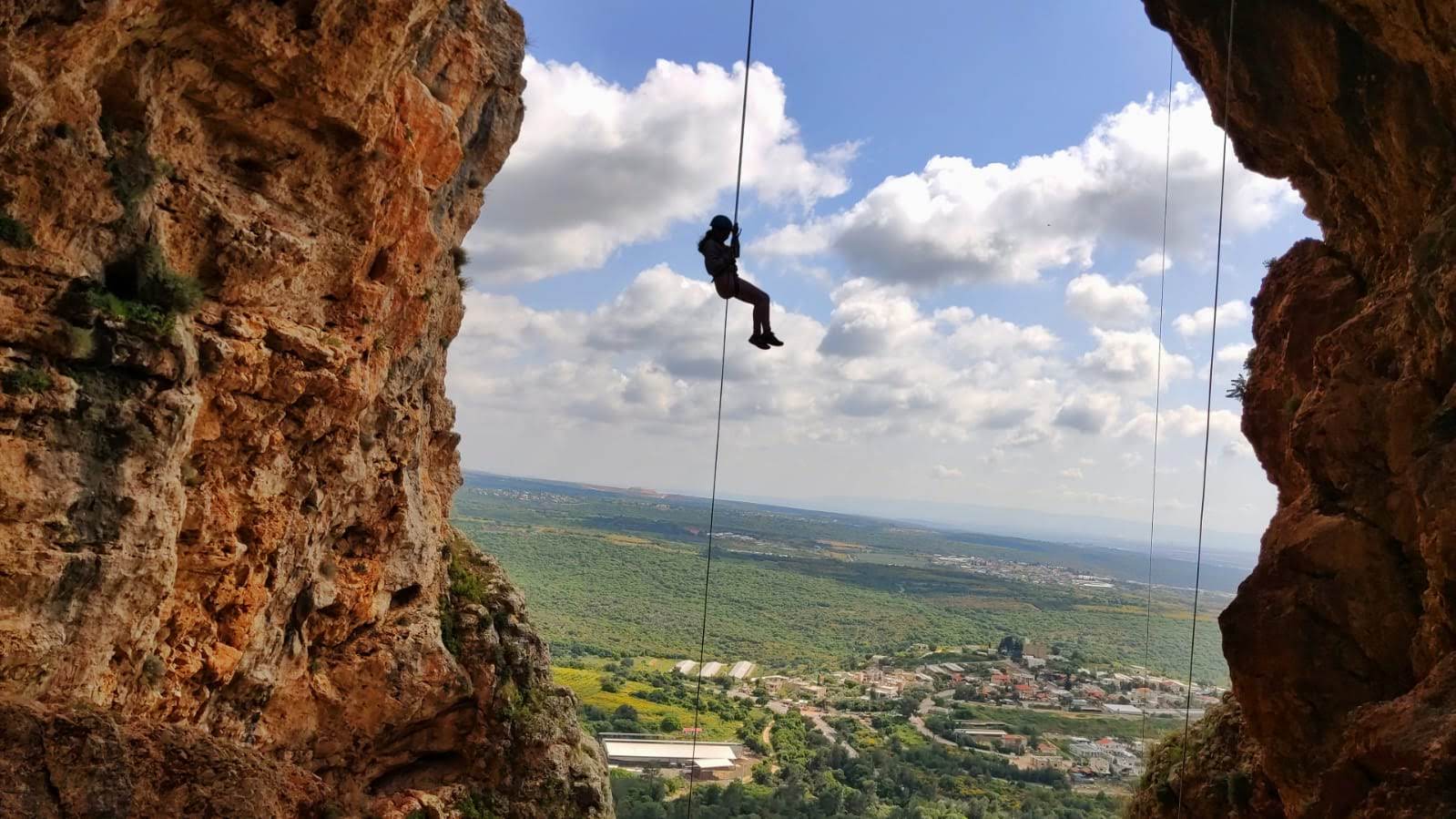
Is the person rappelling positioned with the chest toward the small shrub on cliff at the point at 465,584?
no

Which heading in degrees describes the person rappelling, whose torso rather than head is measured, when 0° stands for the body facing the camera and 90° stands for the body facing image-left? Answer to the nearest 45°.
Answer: approximately 270°

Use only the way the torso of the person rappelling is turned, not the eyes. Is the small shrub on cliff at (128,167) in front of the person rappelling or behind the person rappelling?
behind

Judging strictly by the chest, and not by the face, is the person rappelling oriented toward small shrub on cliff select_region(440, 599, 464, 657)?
no

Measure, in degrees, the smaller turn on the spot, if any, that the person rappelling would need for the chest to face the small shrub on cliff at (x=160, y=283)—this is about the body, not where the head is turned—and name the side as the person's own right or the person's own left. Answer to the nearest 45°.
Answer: approximately 180°

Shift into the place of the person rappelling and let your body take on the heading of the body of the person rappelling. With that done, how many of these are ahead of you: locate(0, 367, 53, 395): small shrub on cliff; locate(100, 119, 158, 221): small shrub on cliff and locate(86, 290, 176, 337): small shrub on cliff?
0

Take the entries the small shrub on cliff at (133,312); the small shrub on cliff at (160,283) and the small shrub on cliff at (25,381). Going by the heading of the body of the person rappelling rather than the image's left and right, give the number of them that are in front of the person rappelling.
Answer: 0

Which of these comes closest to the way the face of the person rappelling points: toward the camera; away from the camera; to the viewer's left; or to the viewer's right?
to the viewer's right
